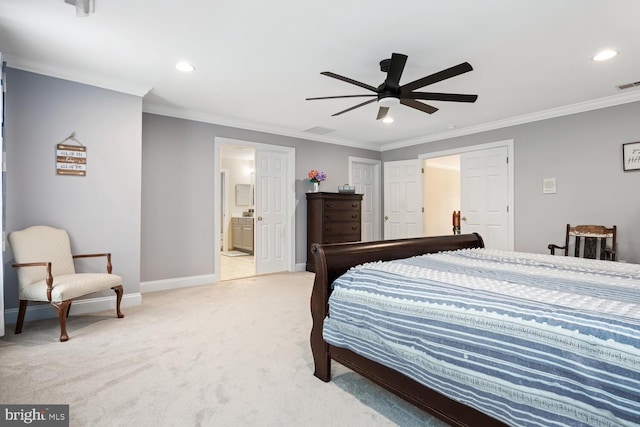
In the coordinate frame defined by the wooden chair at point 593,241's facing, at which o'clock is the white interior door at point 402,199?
The white interior door is roughly at 2 o'clock from the wooden chair.

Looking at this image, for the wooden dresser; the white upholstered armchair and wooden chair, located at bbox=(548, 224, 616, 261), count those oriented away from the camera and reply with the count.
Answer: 0

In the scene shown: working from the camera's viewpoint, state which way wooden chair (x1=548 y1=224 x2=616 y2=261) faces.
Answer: facing the viewer and to the left of the viewer

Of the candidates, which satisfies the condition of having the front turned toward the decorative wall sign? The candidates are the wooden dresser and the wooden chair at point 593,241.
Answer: the wooden chair

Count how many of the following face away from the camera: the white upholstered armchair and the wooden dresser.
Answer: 0

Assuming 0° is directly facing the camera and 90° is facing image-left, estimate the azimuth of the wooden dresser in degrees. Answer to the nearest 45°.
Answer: approximately 315°

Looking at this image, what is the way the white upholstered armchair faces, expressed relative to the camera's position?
facing the viewer and to the right of the viewer

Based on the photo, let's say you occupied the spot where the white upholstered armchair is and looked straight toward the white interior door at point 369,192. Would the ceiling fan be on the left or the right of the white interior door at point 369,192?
right

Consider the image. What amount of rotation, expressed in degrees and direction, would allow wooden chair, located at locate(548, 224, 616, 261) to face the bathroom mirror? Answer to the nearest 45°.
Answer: approximately 45° to its right
